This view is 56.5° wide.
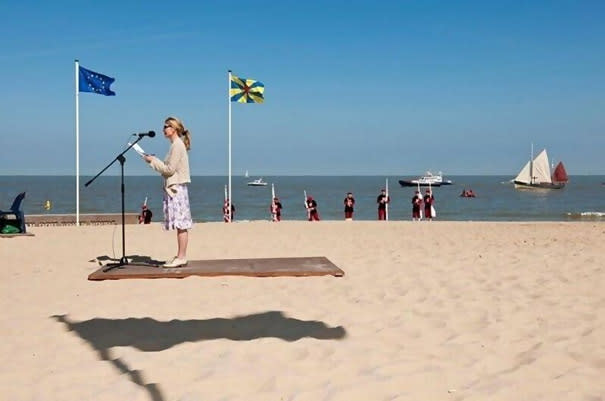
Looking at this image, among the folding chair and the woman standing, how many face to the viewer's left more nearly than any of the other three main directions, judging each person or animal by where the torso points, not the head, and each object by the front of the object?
2

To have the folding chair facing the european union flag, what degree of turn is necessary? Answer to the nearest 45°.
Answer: approximately 135° to its right

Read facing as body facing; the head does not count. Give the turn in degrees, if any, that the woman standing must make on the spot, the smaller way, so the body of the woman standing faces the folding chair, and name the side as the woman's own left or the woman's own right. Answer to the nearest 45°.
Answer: approximately 45° to the woman's own right

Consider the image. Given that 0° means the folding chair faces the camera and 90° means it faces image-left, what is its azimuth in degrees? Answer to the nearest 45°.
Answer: approximately 90°

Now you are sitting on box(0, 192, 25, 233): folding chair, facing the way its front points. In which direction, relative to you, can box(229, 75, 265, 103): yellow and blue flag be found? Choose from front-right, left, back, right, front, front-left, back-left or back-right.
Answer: back-right

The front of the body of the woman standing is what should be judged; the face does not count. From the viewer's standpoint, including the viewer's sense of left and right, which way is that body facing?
facing to the left of the viewer

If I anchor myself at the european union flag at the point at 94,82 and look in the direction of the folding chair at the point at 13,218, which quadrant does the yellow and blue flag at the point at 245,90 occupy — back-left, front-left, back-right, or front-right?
back-left
